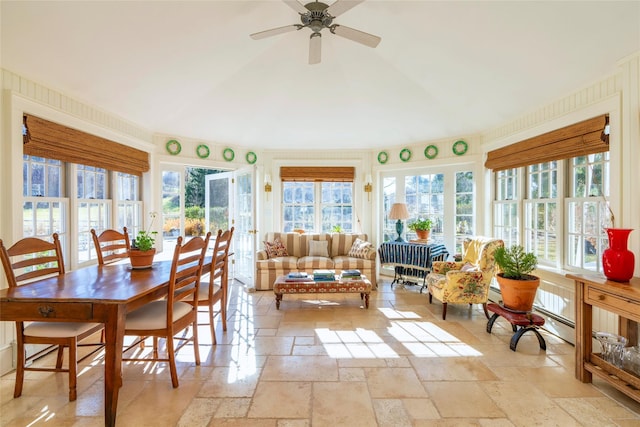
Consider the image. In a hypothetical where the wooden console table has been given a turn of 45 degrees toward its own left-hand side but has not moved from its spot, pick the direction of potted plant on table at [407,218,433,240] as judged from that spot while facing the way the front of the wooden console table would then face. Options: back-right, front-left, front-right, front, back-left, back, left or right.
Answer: back-right

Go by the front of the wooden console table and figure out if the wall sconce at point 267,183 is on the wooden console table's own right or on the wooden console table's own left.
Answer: on the wooden console table's own right

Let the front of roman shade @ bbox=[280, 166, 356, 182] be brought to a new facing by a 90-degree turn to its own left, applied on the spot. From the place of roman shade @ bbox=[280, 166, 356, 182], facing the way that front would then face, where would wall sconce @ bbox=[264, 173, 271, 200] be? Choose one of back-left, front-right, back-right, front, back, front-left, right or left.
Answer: back

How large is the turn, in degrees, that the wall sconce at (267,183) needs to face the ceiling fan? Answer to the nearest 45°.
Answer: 0° — it already faces it

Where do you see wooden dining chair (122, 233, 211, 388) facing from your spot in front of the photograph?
facing away from the viewer and to the left of the viewer

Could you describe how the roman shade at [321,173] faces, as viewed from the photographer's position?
facing the viewer

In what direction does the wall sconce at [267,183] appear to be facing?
toward the camera

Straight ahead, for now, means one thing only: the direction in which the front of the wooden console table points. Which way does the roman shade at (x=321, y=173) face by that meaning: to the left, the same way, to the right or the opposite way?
to the left

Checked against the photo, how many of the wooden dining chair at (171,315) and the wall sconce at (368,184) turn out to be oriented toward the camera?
1

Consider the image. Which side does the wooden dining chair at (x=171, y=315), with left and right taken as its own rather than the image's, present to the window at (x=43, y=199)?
front

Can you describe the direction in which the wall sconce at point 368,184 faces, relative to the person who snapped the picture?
facing the viewer

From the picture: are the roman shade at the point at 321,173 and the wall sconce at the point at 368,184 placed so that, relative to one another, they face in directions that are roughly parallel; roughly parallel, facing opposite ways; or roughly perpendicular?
roughly parallel
